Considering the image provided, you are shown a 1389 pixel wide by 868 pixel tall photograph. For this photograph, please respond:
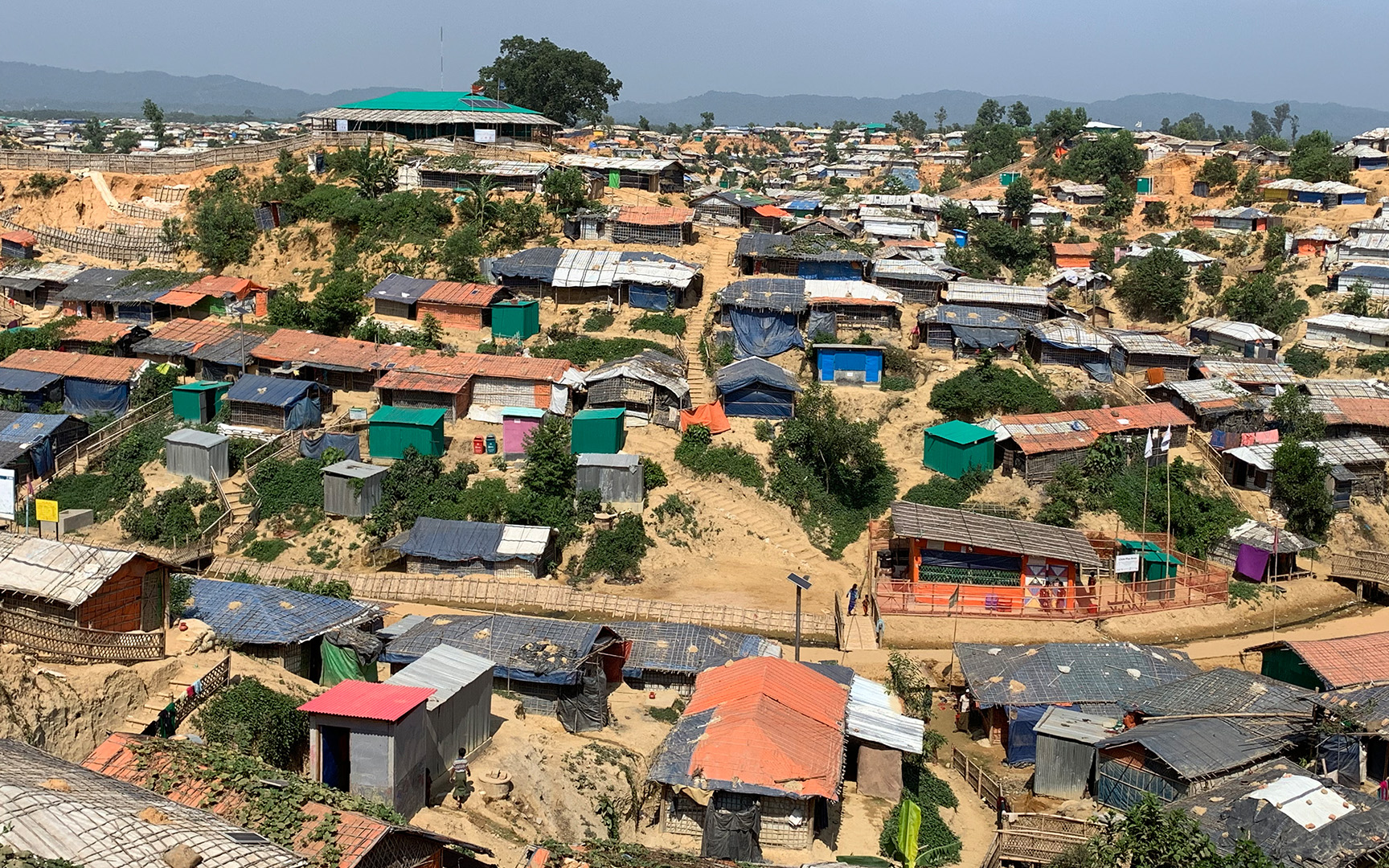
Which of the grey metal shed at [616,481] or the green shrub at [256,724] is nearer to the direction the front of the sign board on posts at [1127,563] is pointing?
the green shrub

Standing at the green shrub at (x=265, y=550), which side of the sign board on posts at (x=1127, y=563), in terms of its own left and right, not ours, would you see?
right

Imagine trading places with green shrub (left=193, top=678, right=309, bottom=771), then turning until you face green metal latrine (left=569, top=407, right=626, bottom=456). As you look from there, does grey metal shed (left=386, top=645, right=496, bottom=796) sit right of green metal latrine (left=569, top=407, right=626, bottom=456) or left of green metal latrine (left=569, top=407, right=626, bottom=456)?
right

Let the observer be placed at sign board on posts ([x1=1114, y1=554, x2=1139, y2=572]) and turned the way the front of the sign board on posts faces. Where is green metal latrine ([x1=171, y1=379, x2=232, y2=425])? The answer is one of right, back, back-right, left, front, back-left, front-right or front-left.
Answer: right

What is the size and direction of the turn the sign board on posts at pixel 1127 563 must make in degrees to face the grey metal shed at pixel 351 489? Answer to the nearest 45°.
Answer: approximately 90° to its right

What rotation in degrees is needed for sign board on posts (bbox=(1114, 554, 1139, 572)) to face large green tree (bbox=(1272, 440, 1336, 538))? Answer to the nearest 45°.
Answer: approximately 135° to its left

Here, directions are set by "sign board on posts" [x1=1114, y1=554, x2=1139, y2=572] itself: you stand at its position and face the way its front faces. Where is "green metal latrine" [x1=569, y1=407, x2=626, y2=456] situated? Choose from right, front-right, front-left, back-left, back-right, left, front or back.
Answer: right

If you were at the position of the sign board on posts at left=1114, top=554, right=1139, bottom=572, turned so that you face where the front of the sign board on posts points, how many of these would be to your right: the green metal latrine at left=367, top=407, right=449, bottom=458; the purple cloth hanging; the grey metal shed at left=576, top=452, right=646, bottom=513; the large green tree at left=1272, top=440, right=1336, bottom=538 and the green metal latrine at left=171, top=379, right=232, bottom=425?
3

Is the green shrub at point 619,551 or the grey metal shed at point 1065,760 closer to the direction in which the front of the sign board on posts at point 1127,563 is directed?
the grey metal shed

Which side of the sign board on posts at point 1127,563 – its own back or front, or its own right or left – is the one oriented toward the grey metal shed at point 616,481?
right

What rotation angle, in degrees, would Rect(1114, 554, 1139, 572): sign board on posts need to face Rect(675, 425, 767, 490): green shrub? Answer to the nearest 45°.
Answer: approximately 90° to its right

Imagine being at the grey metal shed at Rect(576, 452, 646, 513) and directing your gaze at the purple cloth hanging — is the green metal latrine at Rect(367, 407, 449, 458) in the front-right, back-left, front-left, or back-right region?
back-left

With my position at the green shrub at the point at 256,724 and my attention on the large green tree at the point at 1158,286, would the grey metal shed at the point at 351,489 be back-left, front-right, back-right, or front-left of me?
front-left

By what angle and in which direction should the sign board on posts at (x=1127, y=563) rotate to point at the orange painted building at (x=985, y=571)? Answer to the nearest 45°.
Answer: approximately 90° to its right

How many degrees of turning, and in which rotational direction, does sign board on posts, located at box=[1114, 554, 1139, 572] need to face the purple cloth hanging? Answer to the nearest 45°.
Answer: approximately 135° to its left

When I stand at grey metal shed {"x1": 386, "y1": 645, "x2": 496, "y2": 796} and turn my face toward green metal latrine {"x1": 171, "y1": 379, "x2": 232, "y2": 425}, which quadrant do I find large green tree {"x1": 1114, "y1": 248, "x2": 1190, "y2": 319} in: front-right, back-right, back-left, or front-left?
front-right

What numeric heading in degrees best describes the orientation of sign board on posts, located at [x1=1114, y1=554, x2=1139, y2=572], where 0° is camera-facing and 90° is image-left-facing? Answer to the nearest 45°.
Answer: approximately 0°
